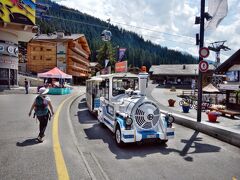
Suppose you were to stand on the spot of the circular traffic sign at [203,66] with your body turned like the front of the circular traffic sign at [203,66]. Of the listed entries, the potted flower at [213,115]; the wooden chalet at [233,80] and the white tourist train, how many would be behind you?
2

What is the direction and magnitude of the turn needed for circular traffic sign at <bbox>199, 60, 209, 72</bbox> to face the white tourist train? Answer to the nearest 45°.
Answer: approximately 45° to its right

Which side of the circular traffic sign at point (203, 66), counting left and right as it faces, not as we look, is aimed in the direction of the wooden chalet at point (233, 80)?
back

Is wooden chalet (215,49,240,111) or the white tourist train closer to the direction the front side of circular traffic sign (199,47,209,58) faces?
the white tourist train

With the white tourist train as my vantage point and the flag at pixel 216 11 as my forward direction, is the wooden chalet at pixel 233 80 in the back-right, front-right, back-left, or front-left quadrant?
front-left

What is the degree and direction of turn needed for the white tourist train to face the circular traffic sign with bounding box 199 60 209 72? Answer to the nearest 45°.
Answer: approximately 90° to its left

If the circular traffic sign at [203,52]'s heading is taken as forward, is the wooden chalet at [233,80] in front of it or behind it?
behind

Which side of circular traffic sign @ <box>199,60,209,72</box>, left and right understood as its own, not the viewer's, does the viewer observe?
front

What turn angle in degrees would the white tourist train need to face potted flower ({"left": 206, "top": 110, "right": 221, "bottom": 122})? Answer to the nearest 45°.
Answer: approximately 90° to its left

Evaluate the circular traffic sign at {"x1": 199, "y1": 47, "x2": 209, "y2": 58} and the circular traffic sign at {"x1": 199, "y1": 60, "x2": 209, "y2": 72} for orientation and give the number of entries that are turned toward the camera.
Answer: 2

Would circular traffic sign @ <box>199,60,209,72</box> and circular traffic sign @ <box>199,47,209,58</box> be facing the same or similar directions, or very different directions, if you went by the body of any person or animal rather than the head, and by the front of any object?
same or similar directions

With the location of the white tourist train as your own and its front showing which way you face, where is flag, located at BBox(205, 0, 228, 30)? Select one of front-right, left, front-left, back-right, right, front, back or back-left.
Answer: left
